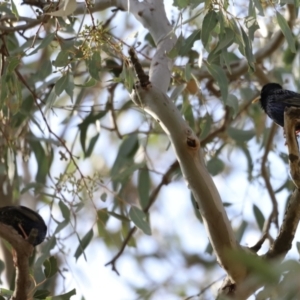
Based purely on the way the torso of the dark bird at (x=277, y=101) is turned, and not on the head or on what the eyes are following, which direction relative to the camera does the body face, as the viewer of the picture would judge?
to the viewer's left
